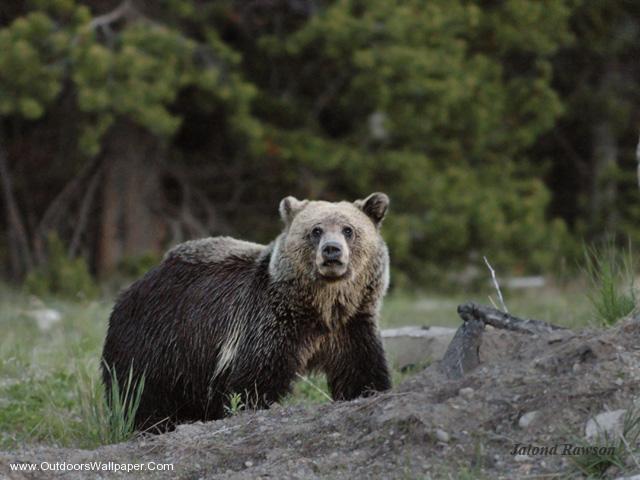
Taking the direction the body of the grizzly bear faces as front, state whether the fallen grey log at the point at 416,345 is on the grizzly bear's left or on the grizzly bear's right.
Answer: on the grizzly bear's left

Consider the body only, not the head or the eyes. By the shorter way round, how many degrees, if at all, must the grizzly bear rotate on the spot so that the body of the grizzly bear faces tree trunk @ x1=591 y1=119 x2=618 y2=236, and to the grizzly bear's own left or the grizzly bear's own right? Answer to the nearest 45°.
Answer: approximately 90° to the grizzly bear's own left

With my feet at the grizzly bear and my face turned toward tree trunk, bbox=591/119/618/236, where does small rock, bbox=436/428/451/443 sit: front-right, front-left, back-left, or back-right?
back-right

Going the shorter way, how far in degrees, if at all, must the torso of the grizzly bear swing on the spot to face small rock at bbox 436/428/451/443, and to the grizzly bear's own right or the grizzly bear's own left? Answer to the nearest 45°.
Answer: approximately 45° to the grizzly bear's own right

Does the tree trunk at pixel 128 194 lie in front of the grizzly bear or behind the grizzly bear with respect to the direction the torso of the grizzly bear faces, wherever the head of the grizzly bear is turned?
behind

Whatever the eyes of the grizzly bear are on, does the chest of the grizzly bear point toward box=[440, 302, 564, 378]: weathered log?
yes

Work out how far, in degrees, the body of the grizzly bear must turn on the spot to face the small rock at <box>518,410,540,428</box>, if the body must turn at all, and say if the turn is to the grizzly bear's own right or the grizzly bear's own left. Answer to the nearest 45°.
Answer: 0° — it already faces it

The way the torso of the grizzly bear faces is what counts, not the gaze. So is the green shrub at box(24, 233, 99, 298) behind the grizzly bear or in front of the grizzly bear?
behind

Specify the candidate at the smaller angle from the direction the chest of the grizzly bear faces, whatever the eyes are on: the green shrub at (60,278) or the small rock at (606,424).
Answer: the small rock

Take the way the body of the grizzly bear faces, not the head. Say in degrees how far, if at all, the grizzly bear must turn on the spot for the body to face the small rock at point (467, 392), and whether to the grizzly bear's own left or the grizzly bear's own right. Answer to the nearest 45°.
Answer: approximately 45° to the grizzly bear's own right

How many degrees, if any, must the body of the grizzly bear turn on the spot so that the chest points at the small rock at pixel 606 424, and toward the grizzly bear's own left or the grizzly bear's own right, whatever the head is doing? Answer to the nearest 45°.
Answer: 0° — it already faces it

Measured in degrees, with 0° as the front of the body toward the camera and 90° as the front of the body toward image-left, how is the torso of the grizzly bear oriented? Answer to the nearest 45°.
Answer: approximately 315°
